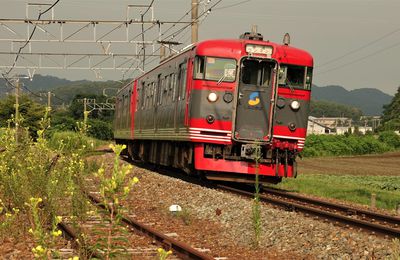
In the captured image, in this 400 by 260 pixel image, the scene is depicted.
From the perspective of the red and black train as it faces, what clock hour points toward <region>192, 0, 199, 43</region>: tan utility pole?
The tan utility pole is roughly at 7 o'clock from the red and black train.

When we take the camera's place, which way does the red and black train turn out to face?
facing the viewer and to the right of the viewer

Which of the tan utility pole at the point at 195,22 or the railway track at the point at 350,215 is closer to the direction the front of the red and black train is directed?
the railway track

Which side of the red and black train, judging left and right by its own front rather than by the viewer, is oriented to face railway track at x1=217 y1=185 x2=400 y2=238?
front
